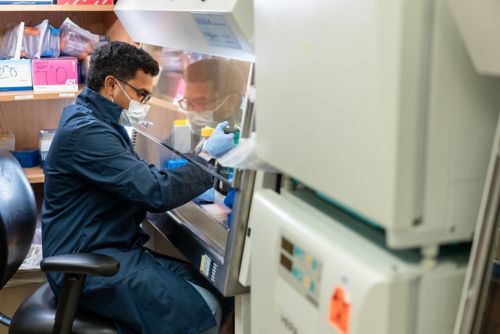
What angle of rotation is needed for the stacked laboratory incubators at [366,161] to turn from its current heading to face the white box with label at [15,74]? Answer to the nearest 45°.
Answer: approximately 90° to its right

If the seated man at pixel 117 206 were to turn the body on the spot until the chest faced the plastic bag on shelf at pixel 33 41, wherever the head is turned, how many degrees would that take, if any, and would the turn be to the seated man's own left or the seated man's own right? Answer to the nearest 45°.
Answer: approximately 90° to the seated man's own left

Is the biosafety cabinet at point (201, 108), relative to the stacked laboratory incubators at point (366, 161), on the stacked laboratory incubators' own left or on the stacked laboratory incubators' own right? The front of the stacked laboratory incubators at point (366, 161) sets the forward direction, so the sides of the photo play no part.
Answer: on the stacked laboratory incubators' own right

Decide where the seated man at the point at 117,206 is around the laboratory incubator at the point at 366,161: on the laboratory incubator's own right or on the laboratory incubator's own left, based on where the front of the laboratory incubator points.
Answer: on the laboratory incubator's own right

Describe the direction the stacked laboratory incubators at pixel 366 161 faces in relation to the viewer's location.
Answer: facing the viewer and to the left of the viewer

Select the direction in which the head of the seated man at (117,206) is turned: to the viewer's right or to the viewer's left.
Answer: to the viewer's right

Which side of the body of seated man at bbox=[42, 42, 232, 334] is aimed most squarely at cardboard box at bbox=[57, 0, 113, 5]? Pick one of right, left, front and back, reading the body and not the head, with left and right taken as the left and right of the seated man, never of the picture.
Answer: left

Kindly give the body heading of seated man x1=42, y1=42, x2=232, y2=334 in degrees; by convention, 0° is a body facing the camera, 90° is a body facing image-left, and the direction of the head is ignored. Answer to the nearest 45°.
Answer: approximately 270°
